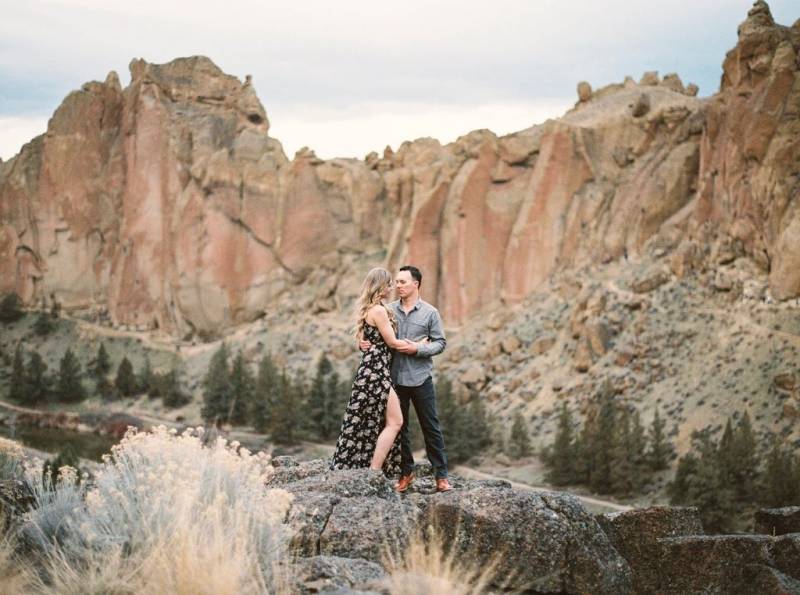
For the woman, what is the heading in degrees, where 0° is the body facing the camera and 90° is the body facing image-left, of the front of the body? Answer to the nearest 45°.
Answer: approximately 270°

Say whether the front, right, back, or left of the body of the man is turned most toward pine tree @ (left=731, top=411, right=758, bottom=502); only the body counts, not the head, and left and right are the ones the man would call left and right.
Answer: back

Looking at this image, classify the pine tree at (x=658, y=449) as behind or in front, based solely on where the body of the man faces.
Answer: behind

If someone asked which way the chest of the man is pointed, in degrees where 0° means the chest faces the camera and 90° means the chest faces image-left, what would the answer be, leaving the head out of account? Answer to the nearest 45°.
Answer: approximately 45°

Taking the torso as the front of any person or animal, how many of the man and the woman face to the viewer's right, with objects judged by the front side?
1

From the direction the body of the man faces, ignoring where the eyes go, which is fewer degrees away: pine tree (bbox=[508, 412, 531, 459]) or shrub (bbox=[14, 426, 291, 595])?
the shrub

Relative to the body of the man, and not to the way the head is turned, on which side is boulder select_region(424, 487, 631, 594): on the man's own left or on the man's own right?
on the man's own left

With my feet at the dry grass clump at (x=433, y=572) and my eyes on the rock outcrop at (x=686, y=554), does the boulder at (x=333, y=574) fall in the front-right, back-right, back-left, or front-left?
back-left
